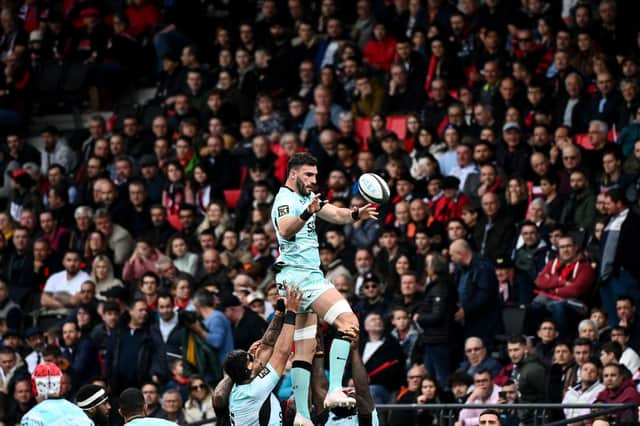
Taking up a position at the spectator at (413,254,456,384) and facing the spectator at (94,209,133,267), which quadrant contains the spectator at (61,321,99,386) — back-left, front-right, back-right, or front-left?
front-left

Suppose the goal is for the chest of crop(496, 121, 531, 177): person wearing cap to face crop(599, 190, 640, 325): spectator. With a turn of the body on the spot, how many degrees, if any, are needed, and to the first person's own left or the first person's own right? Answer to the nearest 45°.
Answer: approximately 45° to the first person's own left

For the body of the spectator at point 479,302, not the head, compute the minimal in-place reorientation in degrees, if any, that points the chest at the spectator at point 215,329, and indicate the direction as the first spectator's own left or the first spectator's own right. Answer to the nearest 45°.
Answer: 0° — they already face them

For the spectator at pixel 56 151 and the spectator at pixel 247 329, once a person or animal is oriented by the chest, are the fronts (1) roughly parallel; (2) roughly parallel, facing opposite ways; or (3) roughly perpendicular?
roughly parallel

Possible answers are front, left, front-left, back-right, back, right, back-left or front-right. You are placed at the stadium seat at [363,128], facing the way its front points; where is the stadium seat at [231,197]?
right

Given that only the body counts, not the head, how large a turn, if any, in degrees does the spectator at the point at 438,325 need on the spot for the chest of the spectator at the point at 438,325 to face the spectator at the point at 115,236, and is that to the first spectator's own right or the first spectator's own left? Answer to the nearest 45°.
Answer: approximately 45° to the first spectator's own right

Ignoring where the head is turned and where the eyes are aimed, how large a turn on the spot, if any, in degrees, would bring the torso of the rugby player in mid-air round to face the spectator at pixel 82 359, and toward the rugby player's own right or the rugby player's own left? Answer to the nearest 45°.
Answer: approximately 180°

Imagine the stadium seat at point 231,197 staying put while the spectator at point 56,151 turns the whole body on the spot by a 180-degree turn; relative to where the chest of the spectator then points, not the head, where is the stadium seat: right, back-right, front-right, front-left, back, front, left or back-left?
right

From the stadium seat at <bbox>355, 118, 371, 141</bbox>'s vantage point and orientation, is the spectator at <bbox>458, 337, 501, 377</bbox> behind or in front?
in front

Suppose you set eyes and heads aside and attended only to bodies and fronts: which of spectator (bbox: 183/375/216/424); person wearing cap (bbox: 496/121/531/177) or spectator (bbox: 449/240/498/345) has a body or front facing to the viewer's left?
spectator (bbox: 449/240/498/345)

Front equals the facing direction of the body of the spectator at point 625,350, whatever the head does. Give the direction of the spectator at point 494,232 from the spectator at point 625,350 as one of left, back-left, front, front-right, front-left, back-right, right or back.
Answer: right

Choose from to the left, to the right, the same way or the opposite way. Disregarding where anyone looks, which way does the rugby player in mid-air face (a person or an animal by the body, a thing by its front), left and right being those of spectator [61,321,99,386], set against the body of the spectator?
to the left

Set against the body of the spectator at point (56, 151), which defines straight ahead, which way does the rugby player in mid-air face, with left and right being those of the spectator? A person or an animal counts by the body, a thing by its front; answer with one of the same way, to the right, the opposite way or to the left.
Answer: to the left

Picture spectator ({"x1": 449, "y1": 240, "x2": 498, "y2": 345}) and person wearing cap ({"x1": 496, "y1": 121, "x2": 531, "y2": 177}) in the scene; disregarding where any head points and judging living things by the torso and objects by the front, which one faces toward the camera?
the person wearing cap

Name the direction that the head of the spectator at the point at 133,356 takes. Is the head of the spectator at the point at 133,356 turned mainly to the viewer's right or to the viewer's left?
to the viewer's right
